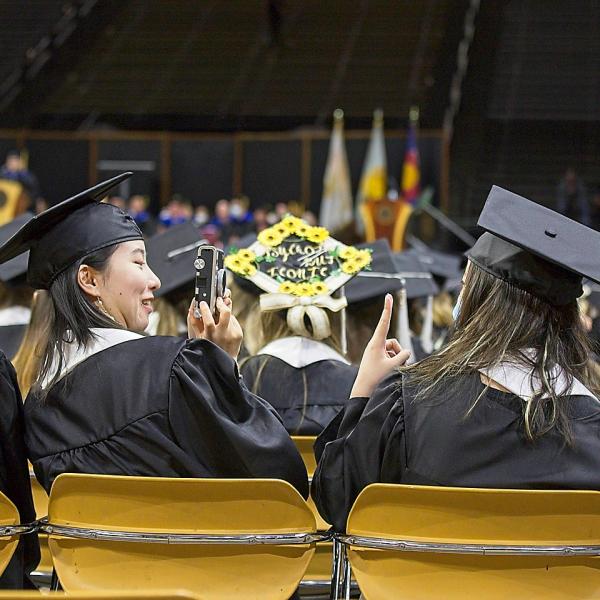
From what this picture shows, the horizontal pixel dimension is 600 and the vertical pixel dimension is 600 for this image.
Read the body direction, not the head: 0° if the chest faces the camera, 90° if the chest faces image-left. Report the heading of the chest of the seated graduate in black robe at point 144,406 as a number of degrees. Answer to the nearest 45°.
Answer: approximately 225°

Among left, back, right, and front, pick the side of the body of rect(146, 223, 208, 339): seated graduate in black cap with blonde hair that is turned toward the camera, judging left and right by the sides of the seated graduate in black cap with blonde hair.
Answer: back

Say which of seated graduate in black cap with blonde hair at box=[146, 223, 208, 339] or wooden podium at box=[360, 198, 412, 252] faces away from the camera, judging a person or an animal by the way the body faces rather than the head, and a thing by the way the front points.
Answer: the seated graduate in black cap with blonde hair

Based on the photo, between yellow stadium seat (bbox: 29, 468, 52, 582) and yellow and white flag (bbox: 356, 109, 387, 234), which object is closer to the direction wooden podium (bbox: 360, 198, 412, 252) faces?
the yellow stadium seat

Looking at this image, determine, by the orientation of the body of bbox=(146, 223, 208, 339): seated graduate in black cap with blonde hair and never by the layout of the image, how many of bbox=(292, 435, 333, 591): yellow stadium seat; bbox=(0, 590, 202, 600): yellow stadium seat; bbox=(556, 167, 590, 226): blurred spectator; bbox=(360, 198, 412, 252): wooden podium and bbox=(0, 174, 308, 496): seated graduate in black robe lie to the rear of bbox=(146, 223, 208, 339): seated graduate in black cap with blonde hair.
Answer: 3

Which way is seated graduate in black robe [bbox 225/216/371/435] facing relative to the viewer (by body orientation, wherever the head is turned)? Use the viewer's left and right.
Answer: facing away from the viewer

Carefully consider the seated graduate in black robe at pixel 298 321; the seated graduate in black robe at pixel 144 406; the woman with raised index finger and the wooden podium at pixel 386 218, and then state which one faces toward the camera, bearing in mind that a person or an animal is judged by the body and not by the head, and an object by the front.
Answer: the wooden podium

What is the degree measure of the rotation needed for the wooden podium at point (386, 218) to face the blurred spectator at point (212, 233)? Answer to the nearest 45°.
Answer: approximately 90° to its right

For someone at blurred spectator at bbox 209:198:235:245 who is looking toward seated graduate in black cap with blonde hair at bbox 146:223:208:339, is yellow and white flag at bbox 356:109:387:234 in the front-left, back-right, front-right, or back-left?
back-left

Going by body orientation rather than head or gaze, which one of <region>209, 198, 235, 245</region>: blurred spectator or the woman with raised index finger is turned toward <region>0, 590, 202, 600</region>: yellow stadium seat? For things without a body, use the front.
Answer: the blurred spectator

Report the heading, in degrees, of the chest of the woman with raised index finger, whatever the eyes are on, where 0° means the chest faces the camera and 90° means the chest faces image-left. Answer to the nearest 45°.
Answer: approximately 180°
